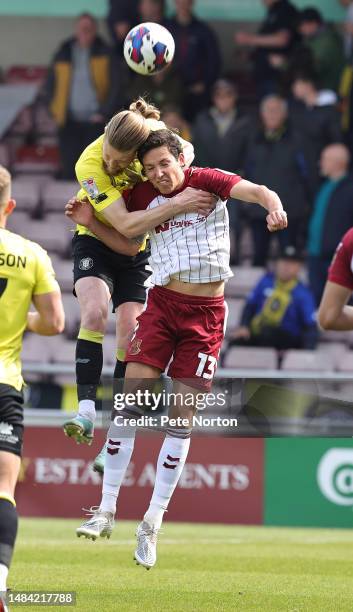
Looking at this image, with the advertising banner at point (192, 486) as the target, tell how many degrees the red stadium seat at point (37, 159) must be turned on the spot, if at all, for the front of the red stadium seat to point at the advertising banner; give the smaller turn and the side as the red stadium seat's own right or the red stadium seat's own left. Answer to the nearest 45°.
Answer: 0° — it already faces it

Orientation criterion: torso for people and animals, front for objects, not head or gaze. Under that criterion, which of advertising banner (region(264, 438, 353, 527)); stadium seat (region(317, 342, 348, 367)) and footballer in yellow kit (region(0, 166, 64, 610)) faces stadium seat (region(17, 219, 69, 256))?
the footballer in yellow kit

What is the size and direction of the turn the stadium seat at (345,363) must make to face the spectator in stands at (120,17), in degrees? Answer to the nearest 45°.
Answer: approximately 135° to its right

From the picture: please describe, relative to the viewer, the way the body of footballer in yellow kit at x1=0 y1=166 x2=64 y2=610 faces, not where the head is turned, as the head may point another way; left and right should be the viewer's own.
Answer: facing away from the viewer

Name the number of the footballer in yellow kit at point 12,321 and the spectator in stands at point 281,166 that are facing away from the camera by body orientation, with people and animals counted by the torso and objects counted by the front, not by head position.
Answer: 1

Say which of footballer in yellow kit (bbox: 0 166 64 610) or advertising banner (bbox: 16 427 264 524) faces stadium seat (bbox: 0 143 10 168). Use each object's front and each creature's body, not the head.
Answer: the footballer in yellow kit

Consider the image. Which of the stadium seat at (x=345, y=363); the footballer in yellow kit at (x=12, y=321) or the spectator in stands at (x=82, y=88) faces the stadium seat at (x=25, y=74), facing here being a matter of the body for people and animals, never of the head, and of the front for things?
the footballer in yellow kit

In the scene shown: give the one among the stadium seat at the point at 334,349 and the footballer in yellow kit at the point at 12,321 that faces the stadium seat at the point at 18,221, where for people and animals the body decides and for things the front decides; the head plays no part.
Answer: the footballer in yellow kit
